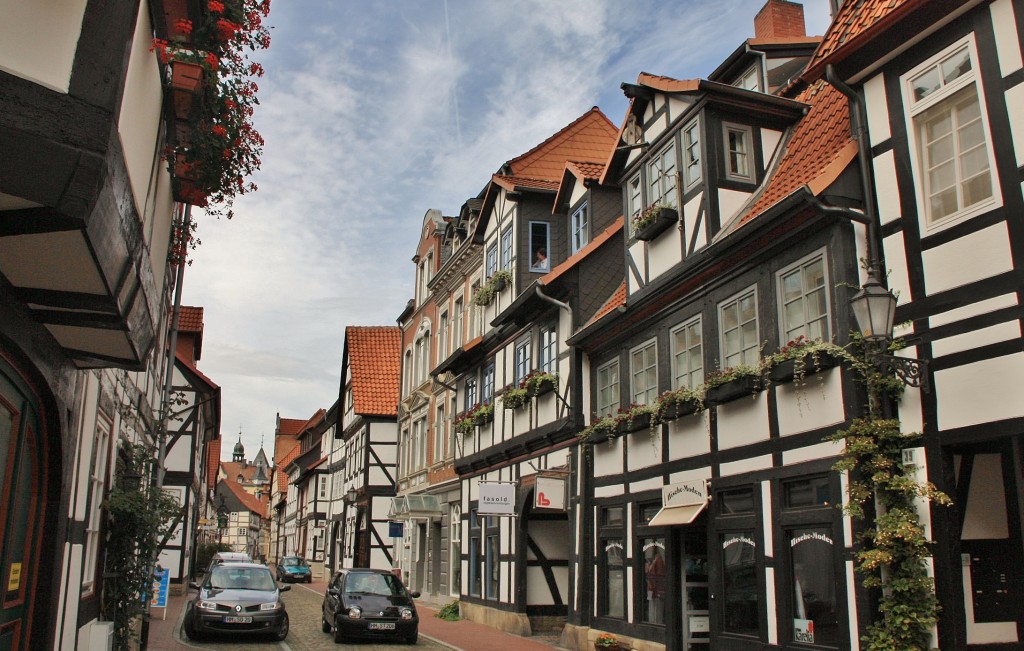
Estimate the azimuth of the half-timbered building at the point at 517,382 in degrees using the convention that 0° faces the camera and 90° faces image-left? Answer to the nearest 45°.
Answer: approximately 45°

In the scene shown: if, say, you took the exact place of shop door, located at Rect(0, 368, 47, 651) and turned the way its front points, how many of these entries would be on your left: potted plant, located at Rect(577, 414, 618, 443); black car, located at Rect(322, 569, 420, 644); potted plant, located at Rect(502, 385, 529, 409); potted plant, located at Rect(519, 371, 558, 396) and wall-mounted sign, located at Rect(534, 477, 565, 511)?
5

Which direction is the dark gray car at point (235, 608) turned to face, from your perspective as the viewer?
facing the viewer

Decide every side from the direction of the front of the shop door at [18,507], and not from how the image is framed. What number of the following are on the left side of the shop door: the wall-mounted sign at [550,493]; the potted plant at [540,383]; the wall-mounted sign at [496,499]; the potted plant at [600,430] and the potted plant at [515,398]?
5

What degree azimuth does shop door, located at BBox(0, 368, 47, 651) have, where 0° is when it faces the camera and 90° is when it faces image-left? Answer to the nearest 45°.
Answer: approximately 315°

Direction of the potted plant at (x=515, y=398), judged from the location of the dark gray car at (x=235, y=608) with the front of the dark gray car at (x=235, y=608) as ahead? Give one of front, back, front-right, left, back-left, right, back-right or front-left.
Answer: left

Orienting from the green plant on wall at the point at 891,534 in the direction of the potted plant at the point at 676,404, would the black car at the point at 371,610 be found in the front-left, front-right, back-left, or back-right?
front-left

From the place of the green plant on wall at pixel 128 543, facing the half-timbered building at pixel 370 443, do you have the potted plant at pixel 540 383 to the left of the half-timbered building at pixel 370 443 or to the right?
right

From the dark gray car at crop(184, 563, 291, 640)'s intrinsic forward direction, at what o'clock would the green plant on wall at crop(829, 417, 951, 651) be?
The green plant on wall is roughly at 11 o'clock from the dark gray car.

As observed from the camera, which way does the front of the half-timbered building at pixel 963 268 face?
facing the viewer and to the left of the viewer

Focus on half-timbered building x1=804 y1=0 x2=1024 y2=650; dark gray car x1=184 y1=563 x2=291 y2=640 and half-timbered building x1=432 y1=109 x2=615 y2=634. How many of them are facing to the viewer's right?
0

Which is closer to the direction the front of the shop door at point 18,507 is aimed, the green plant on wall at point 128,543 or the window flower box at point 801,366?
the window flower box

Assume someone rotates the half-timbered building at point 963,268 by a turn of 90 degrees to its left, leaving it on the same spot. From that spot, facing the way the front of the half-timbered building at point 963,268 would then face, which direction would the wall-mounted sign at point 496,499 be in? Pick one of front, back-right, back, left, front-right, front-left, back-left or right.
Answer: back
